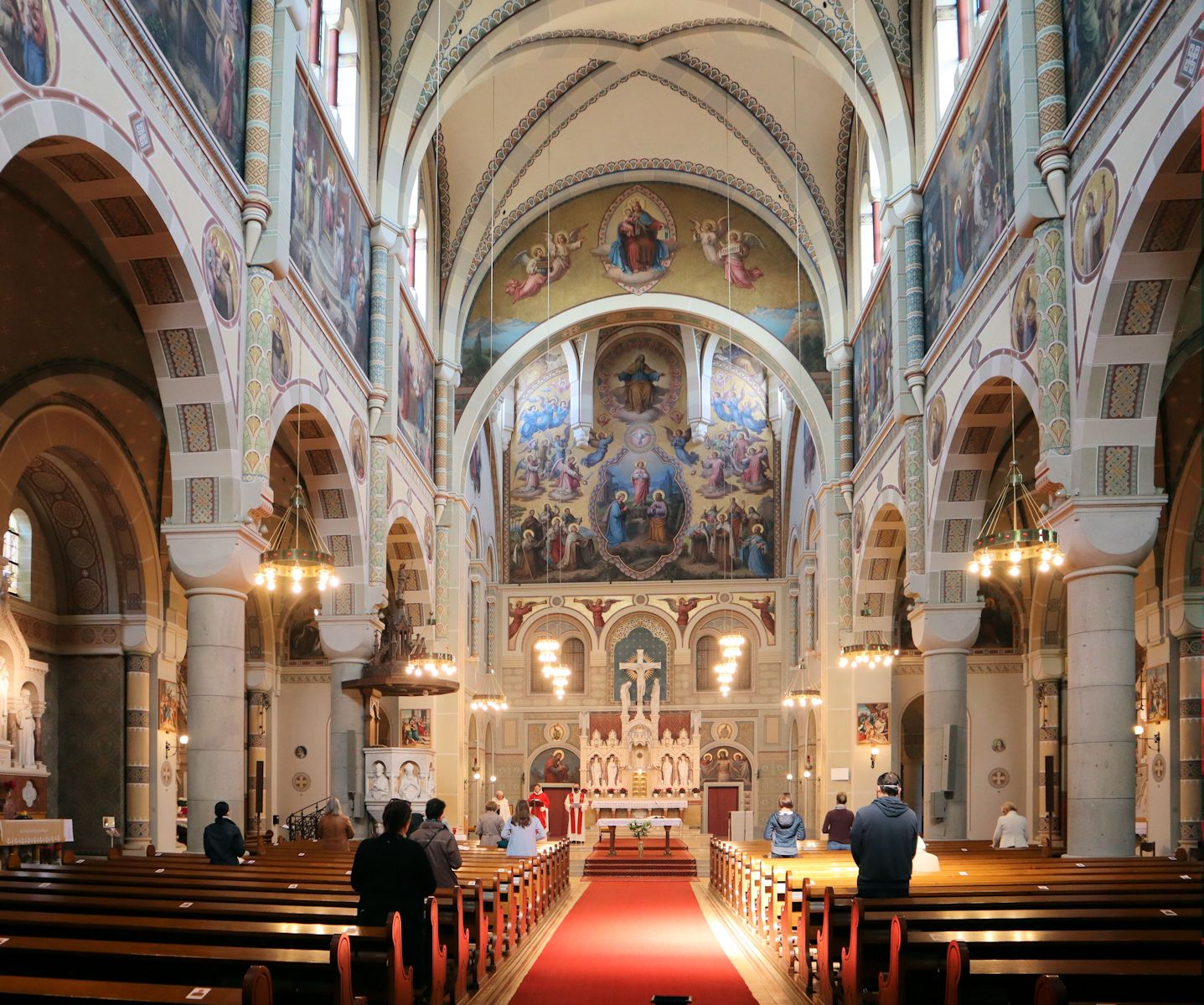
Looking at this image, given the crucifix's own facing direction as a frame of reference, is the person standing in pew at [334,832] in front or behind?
in front

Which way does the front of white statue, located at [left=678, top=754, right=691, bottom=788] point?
toward the camera

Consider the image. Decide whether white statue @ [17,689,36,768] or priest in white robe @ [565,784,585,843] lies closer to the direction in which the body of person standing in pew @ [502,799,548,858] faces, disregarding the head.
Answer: the priest in white robe

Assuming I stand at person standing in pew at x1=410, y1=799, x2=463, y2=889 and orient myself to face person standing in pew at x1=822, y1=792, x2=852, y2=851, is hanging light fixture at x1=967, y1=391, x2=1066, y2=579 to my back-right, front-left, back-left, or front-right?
front-right

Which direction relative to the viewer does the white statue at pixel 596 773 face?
toward the camera

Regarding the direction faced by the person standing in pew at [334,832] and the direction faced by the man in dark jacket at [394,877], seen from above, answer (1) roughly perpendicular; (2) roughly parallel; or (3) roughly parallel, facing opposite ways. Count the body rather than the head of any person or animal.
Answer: roughly parallel

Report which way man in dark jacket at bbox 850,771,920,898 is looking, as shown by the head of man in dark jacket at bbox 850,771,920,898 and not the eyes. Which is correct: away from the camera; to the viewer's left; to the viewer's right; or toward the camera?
away from the camera

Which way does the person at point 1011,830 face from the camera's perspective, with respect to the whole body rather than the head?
away from the camera

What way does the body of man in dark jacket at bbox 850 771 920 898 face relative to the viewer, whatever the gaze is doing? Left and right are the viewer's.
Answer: facing away from the viewer

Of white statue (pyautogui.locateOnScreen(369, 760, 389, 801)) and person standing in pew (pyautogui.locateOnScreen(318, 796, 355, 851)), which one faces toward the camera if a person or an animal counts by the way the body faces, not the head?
the white statue

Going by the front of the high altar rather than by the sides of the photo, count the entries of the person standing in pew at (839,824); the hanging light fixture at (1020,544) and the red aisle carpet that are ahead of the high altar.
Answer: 3

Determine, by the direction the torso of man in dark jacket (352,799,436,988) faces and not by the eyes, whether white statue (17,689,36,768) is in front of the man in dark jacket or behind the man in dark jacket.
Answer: in front

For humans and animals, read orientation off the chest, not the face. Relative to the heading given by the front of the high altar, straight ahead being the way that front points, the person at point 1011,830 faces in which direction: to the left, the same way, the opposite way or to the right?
the opposite way

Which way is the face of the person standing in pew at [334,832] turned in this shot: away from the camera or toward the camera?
away from the camera
